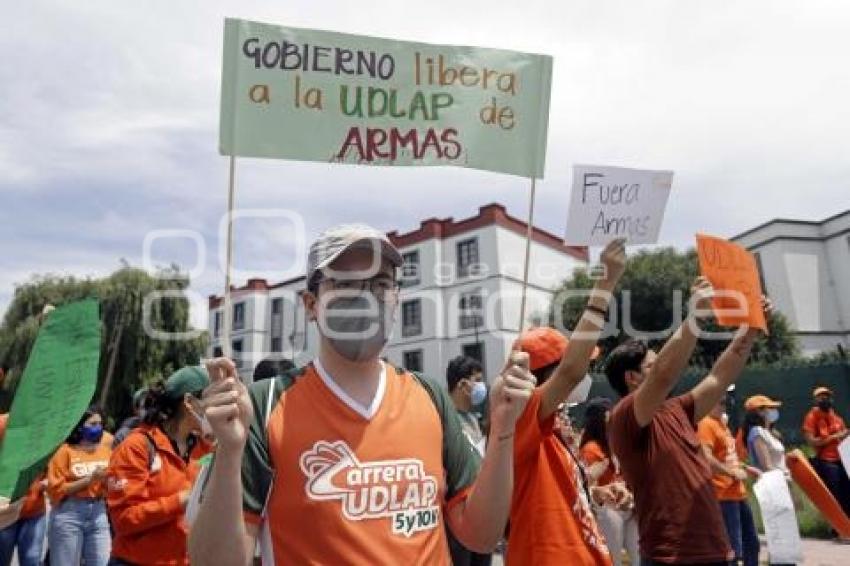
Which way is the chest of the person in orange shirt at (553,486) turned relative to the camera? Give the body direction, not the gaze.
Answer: to the viewer's right

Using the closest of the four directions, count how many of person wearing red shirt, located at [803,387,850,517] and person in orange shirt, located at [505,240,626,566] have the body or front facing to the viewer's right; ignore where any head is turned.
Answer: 1

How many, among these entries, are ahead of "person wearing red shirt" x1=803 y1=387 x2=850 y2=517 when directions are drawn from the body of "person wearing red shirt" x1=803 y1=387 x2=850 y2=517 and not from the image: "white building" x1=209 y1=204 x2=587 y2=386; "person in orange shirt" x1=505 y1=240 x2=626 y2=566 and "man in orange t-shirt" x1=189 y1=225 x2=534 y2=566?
2

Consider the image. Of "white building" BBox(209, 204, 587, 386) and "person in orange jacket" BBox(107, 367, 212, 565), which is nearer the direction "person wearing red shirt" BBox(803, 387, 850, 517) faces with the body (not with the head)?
the person in orange jacket

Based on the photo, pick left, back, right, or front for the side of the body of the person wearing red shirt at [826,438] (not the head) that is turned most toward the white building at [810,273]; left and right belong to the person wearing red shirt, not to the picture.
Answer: back

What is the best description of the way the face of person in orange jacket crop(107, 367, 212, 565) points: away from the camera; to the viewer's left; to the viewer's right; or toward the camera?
to the viewer's right

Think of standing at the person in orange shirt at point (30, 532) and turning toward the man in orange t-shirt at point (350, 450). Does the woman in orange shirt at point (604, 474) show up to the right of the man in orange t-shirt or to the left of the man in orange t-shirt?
left
